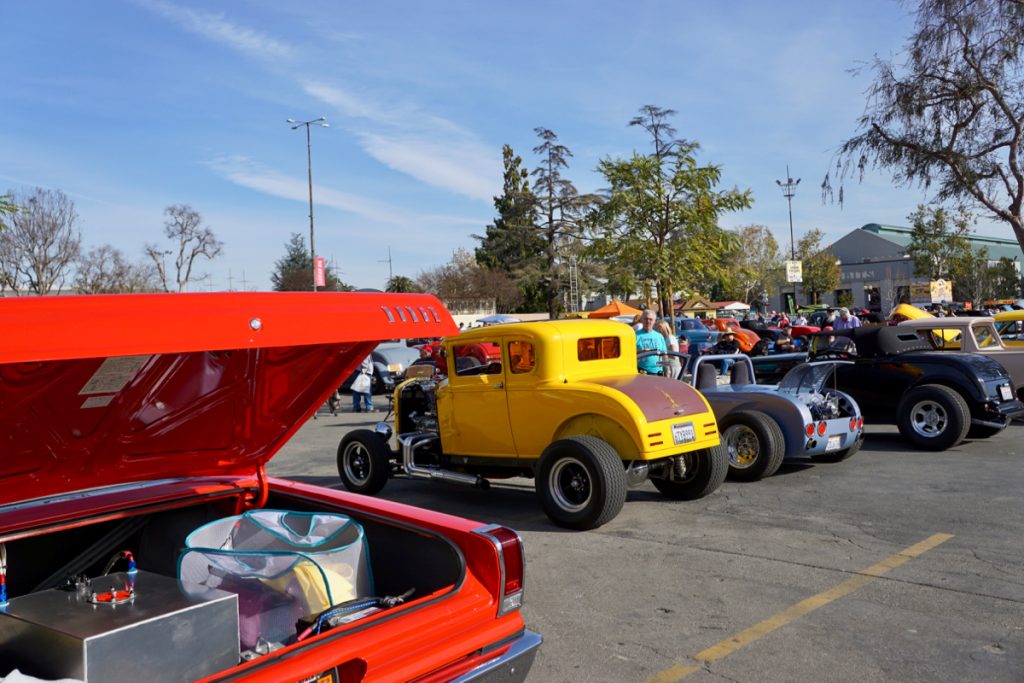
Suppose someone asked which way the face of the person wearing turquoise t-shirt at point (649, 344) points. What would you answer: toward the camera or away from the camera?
toward the camera

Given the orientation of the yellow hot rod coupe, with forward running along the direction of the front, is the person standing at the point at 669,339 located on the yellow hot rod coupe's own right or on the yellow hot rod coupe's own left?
on the yellow hot rod coupe's own right

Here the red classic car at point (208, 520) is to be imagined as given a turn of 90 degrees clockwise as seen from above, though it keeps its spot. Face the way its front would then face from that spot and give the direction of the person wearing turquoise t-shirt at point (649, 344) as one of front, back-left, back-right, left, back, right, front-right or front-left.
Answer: front

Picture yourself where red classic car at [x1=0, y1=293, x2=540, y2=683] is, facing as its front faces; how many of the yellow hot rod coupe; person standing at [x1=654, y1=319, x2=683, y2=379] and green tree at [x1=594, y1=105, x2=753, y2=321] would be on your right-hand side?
3

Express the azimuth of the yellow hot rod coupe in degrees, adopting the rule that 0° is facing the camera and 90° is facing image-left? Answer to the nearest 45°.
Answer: approximately 135°

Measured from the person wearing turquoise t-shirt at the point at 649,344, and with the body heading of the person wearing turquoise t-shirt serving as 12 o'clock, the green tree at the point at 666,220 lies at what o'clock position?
The green tree is roughly at 6 o'clock from the person wearing turquoise t-shirt.

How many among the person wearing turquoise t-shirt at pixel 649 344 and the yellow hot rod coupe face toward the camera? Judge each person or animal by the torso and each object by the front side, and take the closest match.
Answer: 1

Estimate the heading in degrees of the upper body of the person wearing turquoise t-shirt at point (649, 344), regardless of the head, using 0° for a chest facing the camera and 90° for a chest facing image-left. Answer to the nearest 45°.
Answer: approximately 0°

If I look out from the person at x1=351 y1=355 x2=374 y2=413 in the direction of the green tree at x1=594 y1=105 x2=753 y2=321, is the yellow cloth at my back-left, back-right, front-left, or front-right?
back-right

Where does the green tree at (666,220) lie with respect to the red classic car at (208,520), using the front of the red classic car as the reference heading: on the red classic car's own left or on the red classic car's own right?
on the red classic car's own right

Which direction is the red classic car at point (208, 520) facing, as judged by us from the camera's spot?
facing away from the viewer and to the left of the viewer

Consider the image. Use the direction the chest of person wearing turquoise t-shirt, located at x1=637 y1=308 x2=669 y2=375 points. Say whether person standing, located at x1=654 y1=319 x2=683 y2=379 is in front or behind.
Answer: behind

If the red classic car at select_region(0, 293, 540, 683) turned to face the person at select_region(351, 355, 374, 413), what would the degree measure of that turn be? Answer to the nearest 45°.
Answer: approximately 45° to its right

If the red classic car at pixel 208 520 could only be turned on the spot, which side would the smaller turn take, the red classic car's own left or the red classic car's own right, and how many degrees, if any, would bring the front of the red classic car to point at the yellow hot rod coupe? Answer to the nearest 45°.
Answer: approximately 90° to the red classic car's own right

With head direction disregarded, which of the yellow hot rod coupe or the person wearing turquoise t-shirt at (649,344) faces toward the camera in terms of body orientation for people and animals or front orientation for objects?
the person wearing turquoise t-shirt
